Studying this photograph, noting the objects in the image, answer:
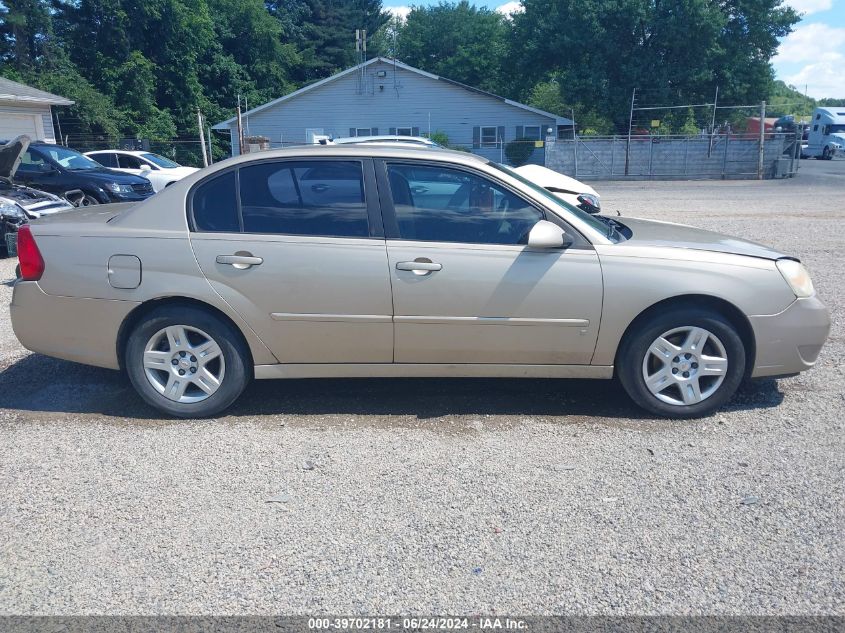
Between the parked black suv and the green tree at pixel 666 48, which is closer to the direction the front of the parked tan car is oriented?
the green tree

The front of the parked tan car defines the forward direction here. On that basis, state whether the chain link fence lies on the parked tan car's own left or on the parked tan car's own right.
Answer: on the parked tan car's own left

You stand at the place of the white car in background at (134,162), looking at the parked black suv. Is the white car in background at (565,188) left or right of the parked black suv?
left

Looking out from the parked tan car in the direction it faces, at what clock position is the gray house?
The gray house is roughly at 9 o'clock from the parked tan car.

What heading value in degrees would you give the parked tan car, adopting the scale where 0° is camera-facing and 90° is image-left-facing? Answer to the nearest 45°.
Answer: approximately 270°

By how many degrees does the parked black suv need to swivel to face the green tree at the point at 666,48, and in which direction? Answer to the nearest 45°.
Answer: approximately 90° to its left

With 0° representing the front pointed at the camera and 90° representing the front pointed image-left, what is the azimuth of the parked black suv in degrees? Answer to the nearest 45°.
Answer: approximately 315°

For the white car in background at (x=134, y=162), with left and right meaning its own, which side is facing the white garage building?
back

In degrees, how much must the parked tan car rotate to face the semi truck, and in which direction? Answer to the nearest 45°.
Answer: approximately 45° to its left
